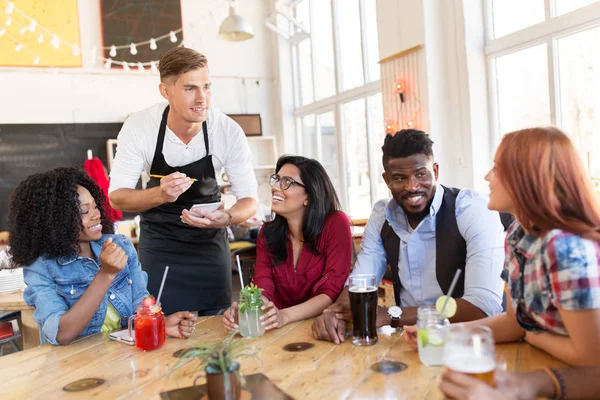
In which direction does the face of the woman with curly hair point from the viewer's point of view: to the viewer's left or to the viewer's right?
to the viewer's right

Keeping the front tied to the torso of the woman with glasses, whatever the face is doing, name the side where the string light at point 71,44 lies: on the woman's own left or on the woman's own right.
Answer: on the woman's own right

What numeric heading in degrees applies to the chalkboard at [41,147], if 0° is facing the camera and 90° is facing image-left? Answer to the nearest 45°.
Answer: approximately 0°

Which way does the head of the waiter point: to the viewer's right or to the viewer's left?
to the viewer's right

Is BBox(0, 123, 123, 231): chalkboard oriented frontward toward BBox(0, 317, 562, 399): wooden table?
yes

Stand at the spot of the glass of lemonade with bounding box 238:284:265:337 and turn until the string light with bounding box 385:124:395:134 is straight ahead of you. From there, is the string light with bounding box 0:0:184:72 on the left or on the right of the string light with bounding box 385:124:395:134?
left

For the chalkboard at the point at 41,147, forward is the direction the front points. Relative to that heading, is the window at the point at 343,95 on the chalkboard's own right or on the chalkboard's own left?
on the chalkboard's own left

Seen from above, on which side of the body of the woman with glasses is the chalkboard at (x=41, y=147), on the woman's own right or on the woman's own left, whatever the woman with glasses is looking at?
on the woman's own right

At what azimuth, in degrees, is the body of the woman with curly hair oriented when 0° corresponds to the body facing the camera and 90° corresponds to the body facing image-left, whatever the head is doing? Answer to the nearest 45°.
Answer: approximately 315°

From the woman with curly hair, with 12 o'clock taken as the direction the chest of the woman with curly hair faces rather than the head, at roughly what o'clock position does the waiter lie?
The waiter is roughly at 9 o'clock from the woman with curly hair.

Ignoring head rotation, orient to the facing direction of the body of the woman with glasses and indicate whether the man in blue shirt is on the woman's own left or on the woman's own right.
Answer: on the woman's own left

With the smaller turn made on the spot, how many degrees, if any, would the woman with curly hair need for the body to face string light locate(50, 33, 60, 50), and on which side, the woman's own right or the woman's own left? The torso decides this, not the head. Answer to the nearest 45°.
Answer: approximately 135° to the woman's own left
